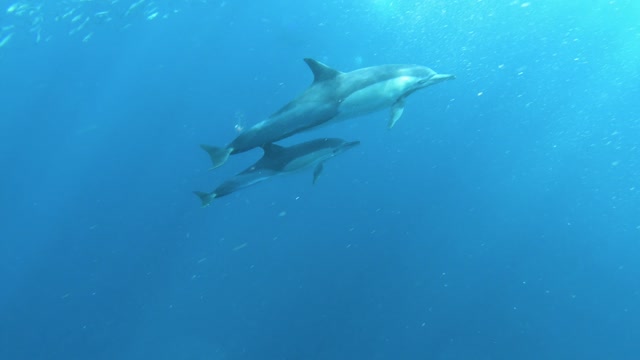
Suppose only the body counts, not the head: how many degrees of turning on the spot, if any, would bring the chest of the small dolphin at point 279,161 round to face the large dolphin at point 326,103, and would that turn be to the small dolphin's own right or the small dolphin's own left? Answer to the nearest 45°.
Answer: approximately 45° to the small dolphin's own right

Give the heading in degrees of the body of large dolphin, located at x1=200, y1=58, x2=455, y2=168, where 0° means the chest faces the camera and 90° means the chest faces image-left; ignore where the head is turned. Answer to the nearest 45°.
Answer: approximately 270°

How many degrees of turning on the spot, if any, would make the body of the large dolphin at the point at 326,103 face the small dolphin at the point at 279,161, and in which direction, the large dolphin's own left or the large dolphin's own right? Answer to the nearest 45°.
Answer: approximately 135° to the large dolphin's own left

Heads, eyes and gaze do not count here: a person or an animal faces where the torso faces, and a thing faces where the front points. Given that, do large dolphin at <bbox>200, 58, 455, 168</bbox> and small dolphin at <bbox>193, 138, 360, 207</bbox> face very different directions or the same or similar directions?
same or similar directions

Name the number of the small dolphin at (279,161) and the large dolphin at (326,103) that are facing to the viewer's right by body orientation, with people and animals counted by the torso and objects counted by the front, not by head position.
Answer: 2

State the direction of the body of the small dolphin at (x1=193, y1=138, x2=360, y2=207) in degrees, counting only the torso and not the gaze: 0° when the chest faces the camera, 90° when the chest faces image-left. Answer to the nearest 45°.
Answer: approximately 270°
